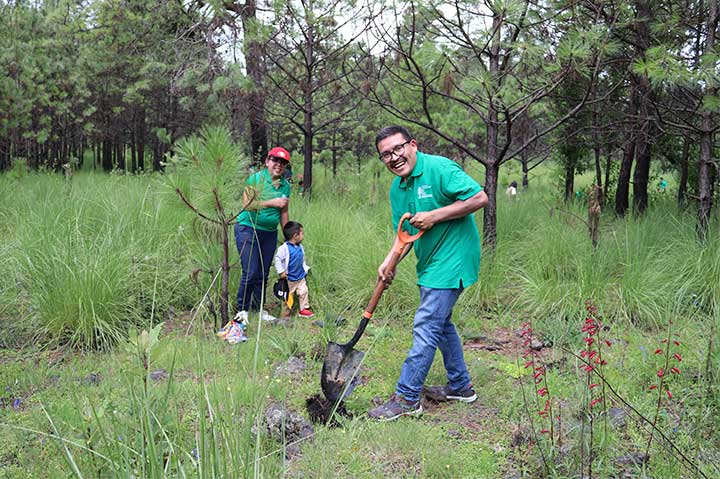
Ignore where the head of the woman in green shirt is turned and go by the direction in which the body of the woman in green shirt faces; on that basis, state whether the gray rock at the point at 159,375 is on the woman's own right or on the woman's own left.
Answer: on the woman's own right

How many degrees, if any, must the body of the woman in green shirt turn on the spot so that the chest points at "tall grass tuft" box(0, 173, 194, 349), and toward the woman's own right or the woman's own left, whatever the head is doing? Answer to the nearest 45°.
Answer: approximately 135° to the woman's own right

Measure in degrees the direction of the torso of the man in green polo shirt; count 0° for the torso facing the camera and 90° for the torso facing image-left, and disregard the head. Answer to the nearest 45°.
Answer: approximately 45°

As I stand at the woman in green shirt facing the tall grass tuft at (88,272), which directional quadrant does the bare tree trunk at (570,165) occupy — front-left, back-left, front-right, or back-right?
back-right
